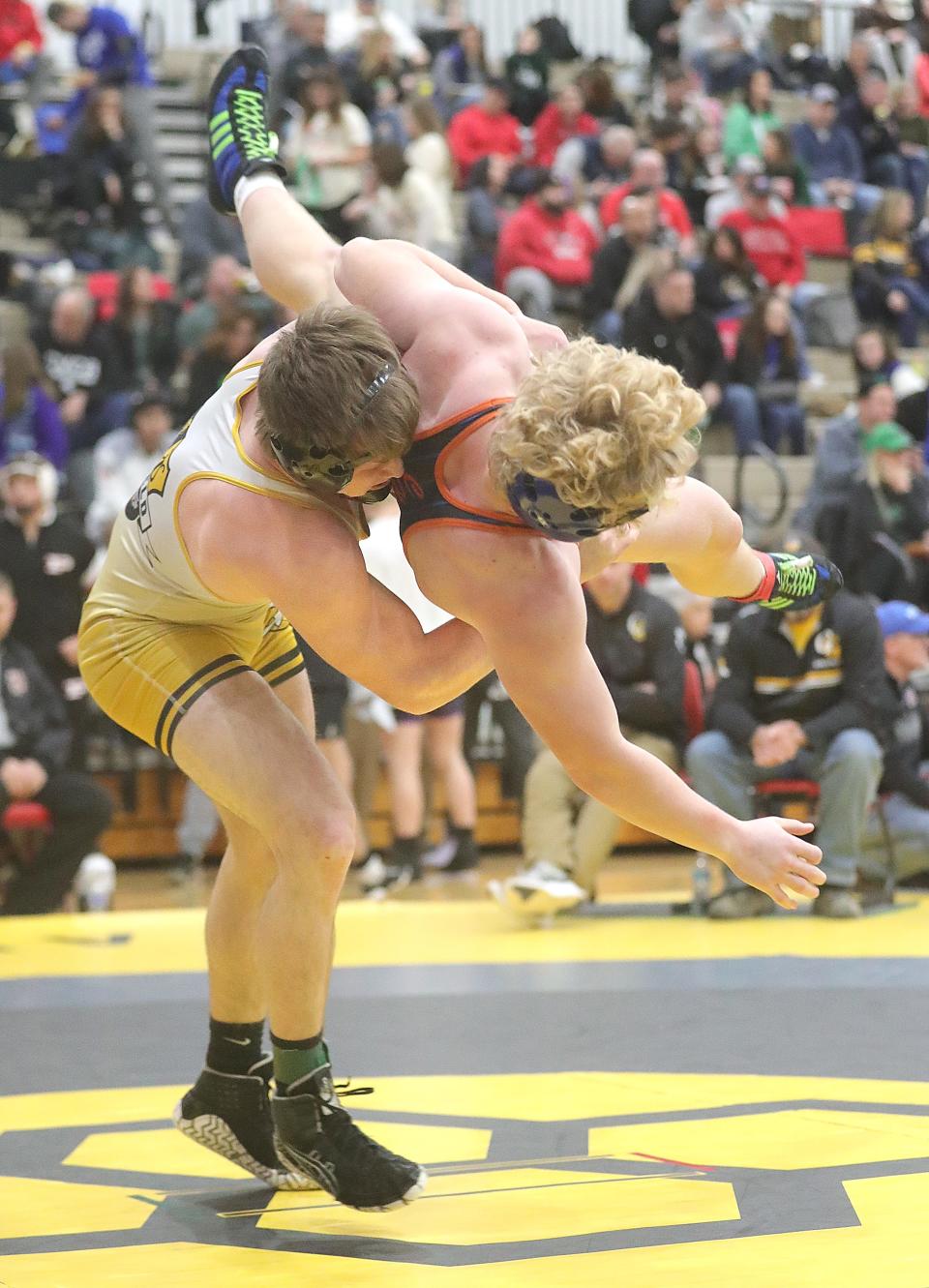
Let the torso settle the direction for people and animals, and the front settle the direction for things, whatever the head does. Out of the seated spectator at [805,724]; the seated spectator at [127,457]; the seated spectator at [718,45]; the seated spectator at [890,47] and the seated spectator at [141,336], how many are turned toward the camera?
5

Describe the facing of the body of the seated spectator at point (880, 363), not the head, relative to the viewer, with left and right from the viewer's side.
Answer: facing the viewer and to the left of the viewer

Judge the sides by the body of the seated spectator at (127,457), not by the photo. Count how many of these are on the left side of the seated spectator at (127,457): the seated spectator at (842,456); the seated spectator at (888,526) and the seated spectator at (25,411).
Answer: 2

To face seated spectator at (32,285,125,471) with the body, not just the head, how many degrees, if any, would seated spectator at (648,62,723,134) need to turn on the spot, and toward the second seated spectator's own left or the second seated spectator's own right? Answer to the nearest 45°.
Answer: approximately 45° to the second seated spectator's own right

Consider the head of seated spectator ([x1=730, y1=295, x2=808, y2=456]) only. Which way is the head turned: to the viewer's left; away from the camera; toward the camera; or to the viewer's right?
toward the camera

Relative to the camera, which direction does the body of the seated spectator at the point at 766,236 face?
toward the camera

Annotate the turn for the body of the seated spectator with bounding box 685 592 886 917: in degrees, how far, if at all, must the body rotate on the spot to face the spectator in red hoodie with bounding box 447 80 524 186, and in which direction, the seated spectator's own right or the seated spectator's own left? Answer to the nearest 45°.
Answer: approximately 180°

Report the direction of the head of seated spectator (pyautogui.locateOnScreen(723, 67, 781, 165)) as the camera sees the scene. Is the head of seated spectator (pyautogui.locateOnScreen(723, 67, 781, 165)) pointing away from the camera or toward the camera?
toward the camera

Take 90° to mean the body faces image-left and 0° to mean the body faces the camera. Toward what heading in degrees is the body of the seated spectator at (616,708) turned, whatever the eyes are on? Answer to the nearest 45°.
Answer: approximately 45°

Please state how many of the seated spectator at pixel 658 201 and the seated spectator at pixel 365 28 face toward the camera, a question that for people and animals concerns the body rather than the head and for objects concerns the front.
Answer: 2

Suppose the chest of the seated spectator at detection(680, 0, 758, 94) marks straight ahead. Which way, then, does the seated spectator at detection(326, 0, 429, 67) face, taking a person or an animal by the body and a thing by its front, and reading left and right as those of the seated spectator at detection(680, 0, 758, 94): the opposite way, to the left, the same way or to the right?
the same way

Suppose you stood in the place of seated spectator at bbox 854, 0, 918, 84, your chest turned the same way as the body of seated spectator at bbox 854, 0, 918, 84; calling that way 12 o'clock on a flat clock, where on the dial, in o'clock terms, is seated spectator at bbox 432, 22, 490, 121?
seated spectator at bbox 432, 22, 490, 121 is roughly at 2 o'clock from seated spectator at bbox 854, 0, 918, 84.

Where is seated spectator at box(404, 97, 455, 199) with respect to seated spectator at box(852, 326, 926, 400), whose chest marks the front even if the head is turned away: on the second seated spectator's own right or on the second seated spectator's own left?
on the second seated spectator's own right

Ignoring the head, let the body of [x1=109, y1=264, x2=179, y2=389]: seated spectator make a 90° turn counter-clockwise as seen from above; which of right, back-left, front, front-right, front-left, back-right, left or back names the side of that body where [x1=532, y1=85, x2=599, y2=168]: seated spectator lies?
front-left

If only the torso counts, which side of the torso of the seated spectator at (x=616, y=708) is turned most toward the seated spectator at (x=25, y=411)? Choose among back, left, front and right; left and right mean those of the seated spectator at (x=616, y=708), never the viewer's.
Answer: right

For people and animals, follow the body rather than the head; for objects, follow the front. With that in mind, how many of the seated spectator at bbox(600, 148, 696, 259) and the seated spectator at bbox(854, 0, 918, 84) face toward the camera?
2

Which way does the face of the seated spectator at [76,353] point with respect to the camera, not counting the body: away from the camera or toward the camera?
toward the camera

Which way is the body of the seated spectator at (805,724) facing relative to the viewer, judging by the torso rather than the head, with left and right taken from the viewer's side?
facing the viewer

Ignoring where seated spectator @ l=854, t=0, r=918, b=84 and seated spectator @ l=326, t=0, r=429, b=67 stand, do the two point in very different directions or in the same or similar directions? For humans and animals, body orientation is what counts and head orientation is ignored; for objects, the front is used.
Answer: same or similar directions

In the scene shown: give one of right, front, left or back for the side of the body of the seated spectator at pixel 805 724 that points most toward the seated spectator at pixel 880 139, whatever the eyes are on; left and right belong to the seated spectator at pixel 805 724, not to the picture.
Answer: back
